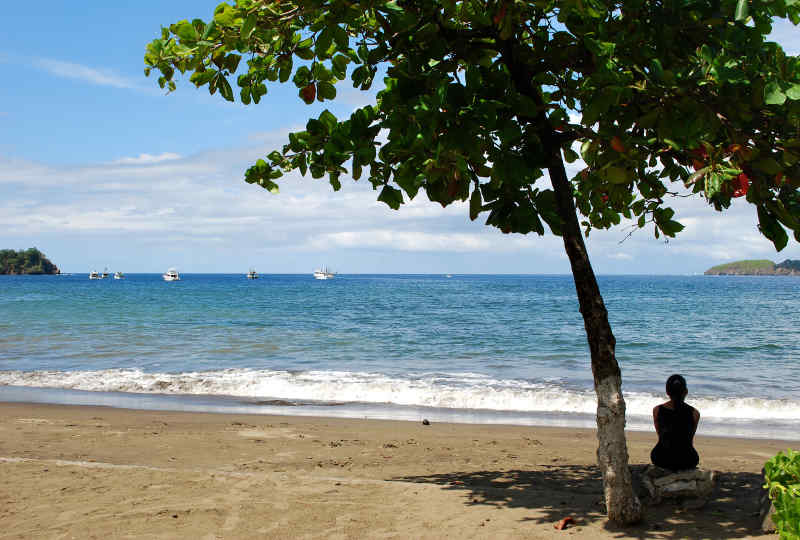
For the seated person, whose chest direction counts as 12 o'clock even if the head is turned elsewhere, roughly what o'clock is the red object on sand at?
The red object on sand is roughly at 7 o'clock from the seated person.

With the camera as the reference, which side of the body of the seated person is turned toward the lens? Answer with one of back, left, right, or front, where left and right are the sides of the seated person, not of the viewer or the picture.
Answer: back

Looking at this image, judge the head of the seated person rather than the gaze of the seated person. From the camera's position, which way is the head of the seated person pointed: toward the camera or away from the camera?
away from the camera
